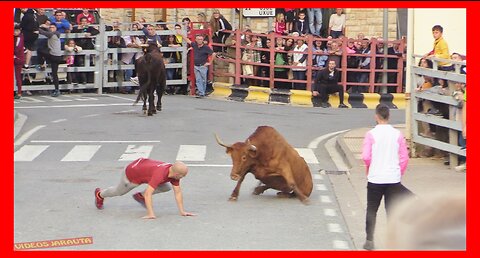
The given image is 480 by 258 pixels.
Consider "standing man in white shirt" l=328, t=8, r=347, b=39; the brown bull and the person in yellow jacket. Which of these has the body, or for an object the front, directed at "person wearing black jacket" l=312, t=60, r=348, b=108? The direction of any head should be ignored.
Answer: the standing man in white shirt

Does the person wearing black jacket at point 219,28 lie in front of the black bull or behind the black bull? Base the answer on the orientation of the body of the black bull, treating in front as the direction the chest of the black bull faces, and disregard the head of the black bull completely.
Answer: in front

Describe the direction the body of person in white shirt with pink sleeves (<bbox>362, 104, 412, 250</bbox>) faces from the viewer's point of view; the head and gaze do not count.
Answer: away from the camera

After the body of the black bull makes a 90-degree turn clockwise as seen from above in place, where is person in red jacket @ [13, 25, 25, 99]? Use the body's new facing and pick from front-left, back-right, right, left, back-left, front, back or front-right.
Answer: back-left

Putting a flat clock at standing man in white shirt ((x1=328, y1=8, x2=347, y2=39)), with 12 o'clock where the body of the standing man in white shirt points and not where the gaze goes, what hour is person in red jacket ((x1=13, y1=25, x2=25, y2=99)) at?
The person in red jacket is roughly at 2 o'clock from the standing man in white shirt.

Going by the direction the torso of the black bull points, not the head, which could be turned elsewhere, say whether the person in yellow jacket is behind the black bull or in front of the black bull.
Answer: behind

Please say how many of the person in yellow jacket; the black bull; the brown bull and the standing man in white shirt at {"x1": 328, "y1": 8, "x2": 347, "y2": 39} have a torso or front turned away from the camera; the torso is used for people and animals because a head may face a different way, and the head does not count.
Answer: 1

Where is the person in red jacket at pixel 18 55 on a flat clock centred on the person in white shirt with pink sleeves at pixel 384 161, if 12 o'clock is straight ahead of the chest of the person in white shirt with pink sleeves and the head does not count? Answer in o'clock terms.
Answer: The person in red jacket is roughly at 11 o'clock from the person in white shirt with pink sleeves.

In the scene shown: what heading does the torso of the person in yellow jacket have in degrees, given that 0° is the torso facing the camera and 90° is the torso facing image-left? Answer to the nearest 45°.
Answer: approximately 45°

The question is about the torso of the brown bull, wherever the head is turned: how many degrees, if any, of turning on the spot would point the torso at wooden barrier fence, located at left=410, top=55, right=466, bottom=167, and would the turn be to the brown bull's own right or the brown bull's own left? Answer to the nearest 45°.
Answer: approximately 180°

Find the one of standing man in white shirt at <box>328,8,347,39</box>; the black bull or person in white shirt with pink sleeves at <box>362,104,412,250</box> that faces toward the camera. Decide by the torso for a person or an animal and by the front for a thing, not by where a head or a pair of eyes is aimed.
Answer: the standing man in white shirt

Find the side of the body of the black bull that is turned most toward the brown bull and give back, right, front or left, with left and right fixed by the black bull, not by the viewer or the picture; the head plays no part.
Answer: back

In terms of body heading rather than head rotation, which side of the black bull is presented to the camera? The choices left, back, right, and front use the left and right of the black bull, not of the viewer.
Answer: back

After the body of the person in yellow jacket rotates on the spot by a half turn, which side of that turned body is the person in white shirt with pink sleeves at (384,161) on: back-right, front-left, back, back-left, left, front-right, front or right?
back-right

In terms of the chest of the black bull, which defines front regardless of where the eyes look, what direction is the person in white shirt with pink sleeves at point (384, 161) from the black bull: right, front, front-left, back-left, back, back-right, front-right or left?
back

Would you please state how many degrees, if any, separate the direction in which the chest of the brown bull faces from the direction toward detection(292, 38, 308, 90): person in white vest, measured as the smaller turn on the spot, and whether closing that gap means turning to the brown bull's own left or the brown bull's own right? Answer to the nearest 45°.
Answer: approximately 135° to the brown bull's own right

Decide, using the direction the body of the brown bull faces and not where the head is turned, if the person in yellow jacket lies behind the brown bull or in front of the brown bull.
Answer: behind
